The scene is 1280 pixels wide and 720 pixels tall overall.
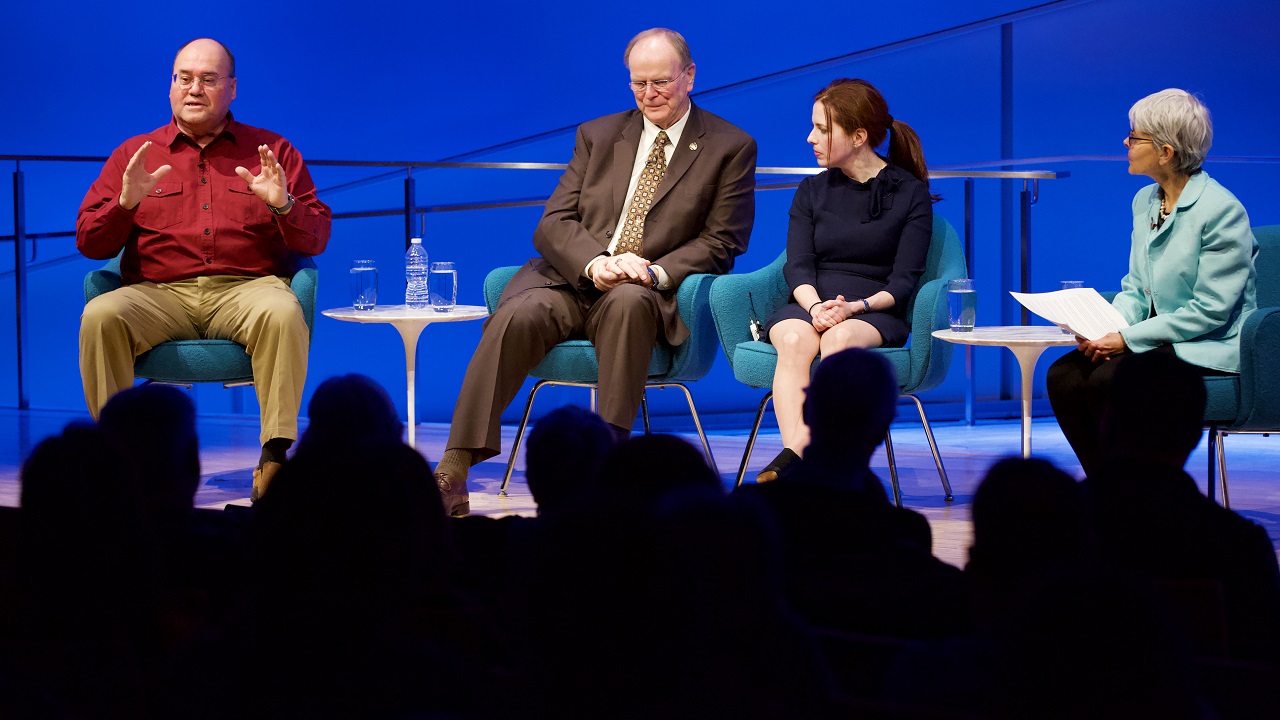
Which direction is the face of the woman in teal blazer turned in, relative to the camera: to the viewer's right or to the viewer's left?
to the viewer's left

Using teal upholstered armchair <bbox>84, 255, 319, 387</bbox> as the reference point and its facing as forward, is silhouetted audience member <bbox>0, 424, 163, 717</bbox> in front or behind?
in front

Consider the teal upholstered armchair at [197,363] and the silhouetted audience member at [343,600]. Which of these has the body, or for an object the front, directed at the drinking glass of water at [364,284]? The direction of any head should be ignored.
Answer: the silhouetted audience member

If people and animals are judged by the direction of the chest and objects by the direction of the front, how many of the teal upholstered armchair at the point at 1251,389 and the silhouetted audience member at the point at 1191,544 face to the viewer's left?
1

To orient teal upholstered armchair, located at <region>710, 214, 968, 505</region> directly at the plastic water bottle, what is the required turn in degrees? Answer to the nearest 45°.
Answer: approximately 45° to its right

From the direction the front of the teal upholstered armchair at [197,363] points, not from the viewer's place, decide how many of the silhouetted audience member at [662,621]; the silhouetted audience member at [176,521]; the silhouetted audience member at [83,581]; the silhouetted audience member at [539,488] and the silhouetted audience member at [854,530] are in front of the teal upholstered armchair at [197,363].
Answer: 5

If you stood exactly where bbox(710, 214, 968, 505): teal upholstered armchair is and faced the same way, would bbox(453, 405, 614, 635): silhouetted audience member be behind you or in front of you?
in front

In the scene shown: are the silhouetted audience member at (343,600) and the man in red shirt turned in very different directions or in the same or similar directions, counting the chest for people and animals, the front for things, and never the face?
very different directions

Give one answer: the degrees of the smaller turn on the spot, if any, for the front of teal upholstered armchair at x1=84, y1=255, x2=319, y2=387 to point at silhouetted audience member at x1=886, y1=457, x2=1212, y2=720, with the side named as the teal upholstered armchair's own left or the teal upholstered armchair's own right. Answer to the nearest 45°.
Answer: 0° — it already faces them

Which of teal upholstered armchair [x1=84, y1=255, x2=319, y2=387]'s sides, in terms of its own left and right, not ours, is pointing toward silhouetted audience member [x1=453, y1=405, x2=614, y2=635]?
front

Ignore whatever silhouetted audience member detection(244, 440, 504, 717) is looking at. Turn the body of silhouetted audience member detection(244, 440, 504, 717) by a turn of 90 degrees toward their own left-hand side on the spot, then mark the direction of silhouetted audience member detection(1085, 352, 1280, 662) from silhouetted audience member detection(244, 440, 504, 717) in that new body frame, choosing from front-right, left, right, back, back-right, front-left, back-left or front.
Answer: back

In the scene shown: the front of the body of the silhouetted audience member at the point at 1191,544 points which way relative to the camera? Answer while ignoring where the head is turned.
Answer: away from the camera
